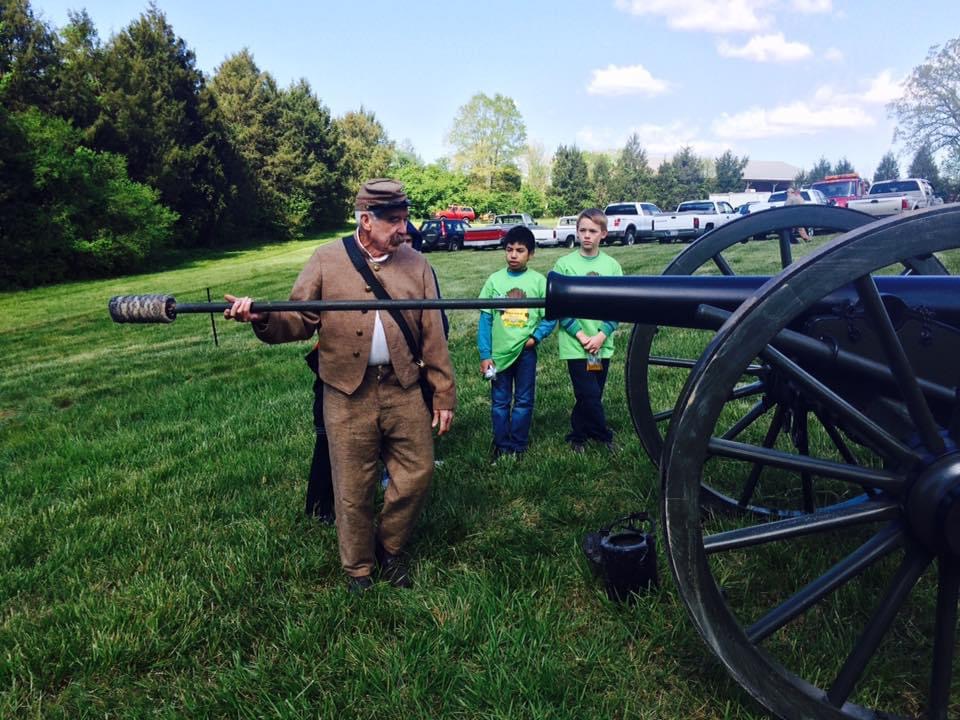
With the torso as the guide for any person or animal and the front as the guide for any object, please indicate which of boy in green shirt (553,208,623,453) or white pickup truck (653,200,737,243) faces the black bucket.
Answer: the boy in green shirt

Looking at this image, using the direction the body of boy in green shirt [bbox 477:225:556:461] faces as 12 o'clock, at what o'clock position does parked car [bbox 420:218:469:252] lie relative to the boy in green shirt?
The parked car is roughly at 6 o'clock from the boy in green shirt.

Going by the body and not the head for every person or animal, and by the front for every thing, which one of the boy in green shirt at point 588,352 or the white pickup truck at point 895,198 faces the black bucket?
the boy in green shirt

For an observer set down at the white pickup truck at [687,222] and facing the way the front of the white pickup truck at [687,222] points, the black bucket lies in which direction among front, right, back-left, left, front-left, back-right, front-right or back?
back-right

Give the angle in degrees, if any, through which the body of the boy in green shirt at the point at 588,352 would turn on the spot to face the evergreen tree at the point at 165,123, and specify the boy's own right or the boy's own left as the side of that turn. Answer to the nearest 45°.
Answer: approximately 135° to the boy's own right

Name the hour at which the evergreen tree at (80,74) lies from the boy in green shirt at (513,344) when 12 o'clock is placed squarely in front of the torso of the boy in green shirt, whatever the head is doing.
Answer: The evergreen tree is roughly at 5 o'clock from the boy in green shirt.

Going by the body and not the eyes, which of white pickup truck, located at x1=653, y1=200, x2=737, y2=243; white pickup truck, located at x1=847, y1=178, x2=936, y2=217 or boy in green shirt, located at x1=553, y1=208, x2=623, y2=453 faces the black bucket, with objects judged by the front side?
the boy in green shirt

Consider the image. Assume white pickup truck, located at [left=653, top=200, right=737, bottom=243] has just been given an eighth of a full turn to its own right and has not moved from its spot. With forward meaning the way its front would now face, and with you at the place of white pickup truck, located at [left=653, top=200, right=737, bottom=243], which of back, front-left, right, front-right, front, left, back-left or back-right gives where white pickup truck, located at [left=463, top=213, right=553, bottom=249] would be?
back

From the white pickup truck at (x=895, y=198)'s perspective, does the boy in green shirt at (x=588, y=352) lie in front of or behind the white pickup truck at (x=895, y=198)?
behind

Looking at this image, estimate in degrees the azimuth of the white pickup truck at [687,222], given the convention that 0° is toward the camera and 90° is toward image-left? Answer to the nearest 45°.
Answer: approximately 225°

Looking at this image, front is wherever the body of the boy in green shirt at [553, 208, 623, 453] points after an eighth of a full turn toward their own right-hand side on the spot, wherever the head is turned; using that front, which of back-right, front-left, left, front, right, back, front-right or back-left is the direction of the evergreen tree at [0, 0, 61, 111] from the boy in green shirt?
right
